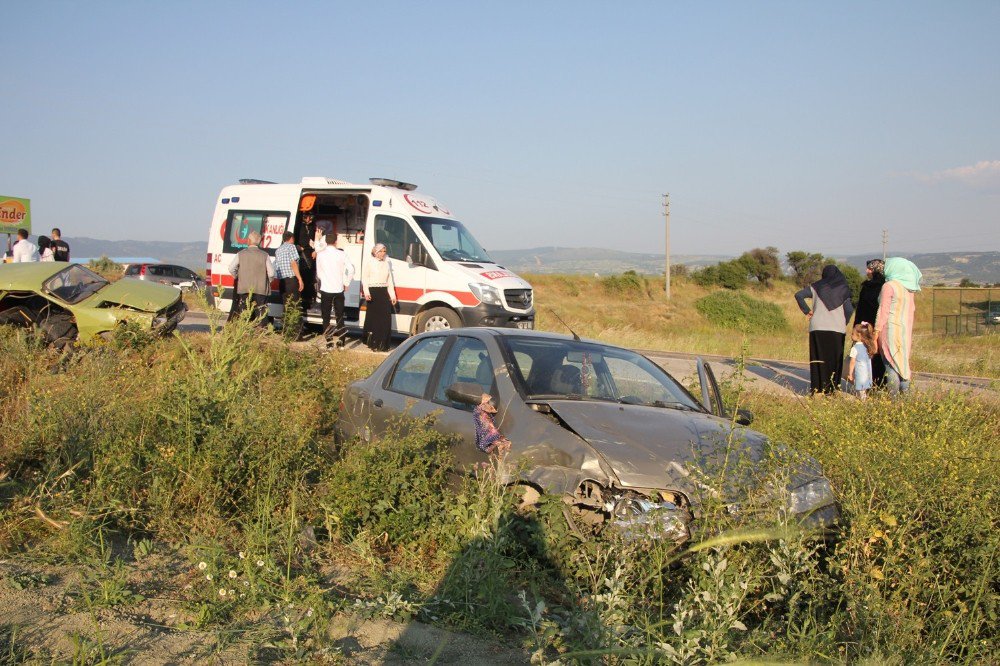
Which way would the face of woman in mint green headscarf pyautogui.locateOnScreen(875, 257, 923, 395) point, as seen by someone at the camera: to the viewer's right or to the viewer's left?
to the viewer's left

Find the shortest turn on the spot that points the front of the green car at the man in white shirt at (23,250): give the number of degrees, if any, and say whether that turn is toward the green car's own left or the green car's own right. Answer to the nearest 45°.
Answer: approximately 135° to the green car's own left

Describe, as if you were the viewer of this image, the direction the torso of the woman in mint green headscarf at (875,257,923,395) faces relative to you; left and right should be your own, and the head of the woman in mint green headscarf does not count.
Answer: facing away from the viewer and to the left of the viewer

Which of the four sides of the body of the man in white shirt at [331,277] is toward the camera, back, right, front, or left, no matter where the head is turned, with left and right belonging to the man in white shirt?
back
